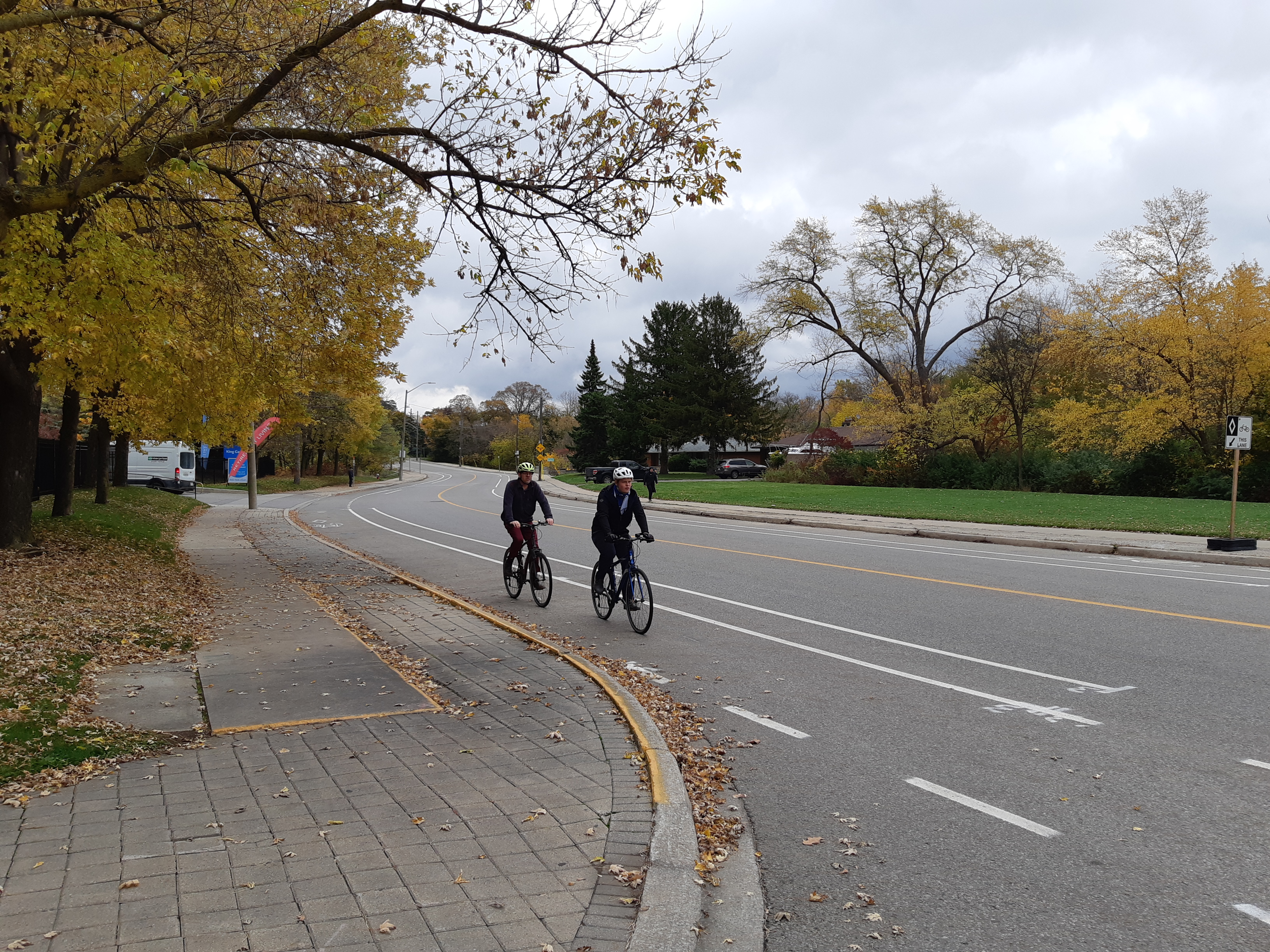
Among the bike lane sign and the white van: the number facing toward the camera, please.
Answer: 1

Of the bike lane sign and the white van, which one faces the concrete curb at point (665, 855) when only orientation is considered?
the bike lane sign

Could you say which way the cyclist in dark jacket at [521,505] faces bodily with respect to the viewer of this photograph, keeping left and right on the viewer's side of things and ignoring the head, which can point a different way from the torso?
facing the viewer and to the right of the viewer

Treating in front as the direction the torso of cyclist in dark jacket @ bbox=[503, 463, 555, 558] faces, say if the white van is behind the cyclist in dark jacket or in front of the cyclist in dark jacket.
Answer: behind

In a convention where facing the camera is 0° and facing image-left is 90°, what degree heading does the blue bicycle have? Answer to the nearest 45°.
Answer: approximately 315°

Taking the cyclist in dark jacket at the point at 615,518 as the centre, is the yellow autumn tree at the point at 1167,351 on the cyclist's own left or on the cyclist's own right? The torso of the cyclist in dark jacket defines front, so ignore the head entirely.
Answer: on the cyclist's own left

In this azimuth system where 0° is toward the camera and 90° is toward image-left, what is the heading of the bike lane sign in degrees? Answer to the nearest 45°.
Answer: approximately 0°

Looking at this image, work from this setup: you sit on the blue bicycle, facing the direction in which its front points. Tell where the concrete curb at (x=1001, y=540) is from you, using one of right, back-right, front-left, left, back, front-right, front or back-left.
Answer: left
